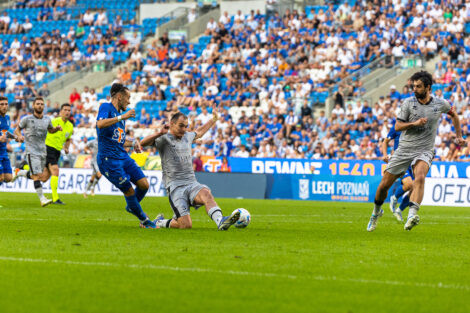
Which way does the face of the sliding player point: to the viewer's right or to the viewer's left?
to the viewer's right

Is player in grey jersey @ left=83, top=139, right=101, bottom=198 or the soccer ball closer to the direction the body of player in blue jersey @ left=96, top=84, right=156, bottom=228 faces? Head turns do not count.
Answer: the soccer ball

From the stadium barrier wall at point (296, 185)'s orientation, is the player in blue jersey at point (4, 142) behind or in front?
in front

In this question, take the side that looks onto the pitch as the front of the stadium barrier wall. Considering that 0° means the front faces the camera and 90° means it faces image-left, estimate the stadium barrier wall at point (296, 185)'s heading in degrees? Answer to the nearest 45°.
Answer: approximately 0°

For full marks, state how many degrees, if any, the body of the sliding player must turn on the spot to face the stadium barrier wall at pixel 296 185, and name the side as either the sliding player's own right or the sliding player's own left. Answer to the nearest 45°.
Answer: approximately 135° to the sliding player's own left

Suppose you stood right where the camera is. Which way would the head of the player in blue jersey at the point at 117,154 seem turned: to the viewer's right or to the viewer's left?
to the viewer's right

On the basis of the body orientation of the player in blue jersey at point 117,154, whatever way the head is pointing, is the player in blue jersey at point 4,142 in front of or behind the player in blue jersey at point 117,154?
behind

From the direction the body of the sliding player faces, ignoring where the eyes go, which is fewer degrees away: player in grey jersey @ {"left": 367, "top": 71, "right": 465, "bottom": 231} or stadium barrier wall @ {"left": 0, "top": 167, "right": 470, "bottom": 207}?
the player in grey jersey
